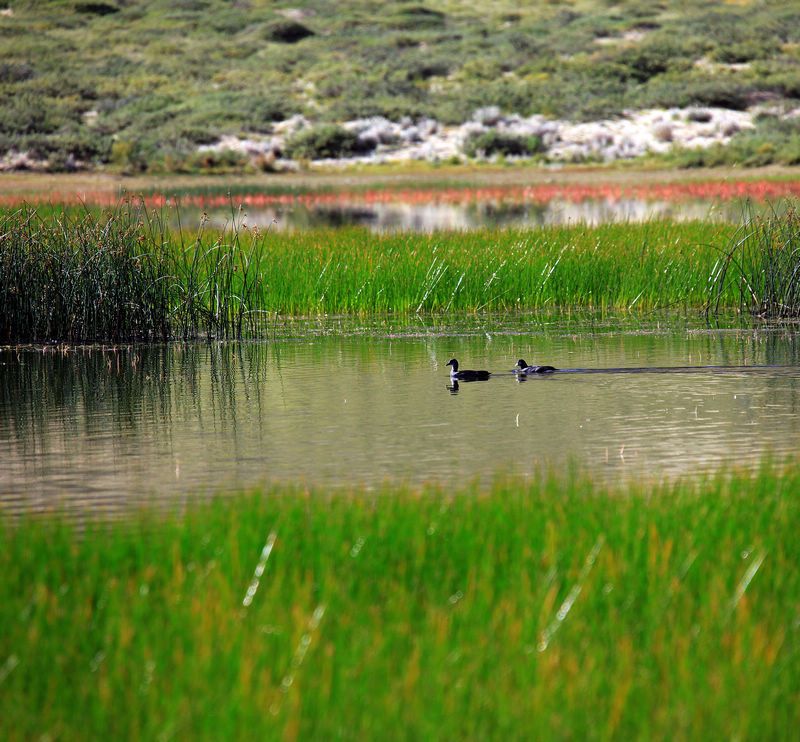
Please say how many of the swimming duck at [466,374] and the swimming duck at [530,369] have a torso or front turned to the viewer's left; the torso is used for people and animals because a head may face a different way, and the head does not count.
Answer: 2

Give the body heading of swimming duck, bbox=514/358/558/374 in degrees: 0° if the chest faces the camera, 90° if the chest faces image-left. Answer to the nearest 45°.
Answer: approximately 90°

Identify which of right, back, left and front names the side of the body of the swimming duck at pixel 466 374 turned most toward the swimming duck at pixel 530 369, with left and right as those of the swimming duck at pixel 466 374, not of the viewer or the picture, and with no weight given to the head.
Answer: back

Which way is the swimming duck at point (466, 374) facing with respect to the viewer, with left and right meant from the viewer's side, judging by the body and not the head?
facing to the left of the viewer
